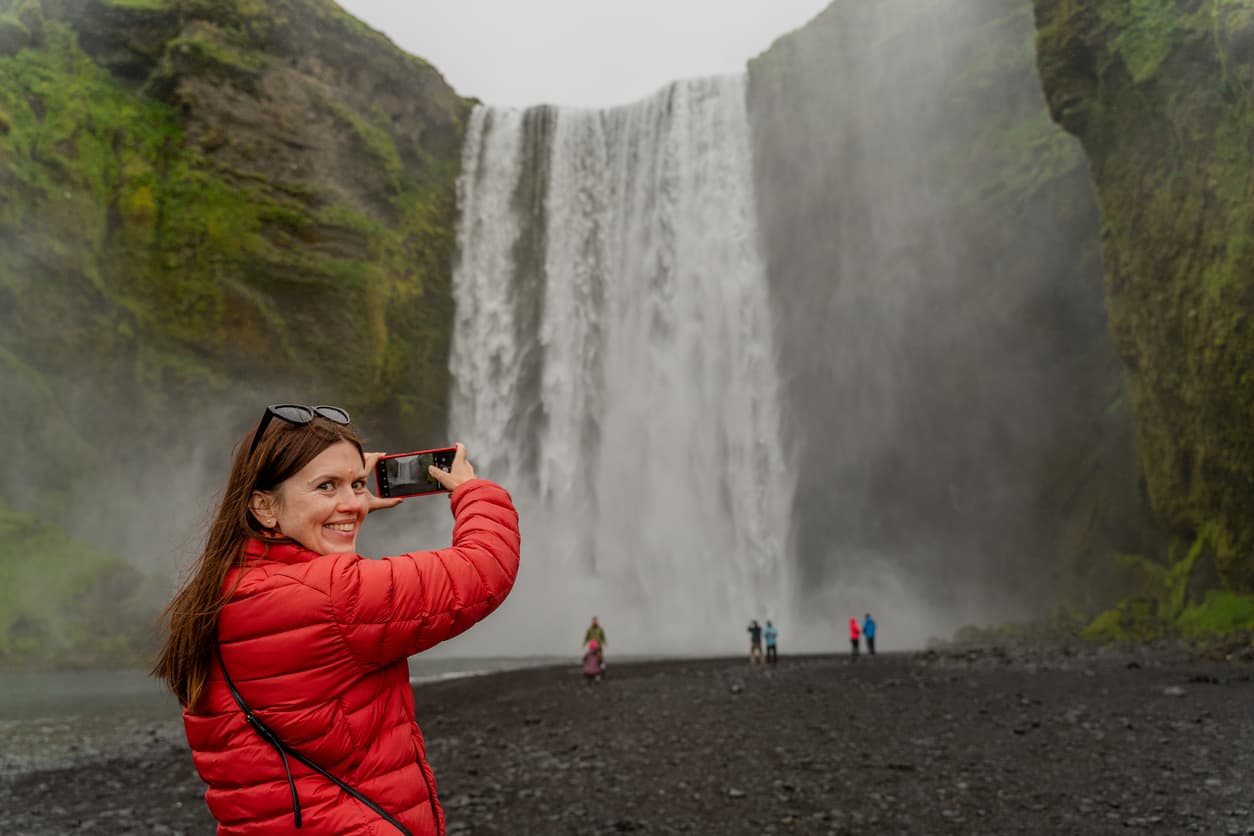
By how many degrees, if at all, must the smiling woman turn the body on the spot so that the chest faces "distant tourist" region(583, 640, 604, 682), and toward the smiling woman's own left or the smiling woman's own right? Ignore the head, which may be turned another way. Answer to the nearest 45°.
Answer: approximately 45° to the smiling woman's own left

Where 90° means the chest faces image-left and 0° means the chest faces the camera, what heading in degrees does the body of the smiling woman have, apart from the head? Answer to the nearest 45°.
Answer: approximately 225°
